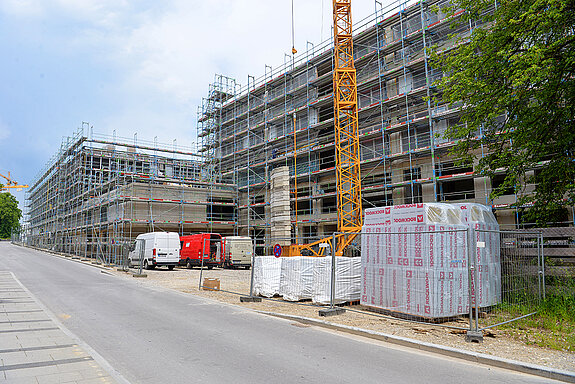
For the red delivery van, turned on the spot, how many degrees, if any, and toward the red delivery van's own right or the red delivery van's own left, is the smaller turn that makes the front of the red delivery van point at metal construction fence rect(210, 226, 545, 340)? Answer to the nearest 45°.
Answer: approximately 135° to the red delivery van's own left

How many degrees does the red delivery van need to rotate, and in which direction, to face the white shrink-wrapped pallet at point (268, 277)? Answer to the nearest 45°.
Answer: approximately 135° to its left

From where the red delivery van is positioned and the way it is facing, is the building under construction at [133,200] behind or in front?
in front

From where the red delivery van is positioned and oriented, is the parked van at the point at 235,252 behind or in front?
behind

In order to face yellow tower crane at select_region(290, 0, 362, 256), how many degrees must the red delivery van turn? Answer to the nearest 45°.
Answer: approximately 180°

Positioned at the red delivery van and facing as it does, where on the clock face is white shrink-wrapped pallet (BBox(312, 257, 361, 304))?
The white shrink-wrapped pallet is roughly at 7 o'clock from the red delivery van.
